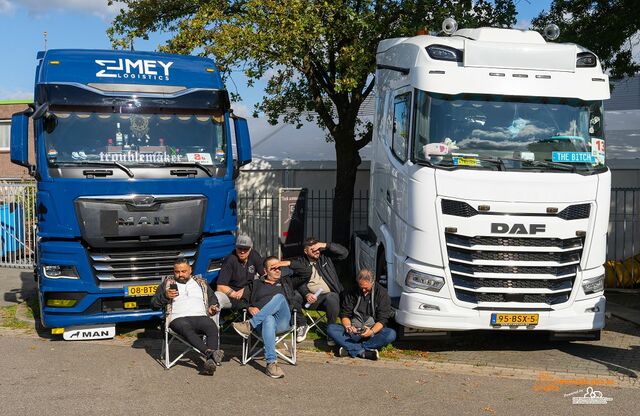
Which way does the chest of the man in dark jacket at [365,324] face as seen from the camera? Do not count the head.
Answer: toward the camera

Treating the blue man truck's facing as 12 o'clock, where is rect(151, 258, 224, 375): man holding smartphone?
The man holding smartphone is roughly at 11 o'clock from the blue man truck.

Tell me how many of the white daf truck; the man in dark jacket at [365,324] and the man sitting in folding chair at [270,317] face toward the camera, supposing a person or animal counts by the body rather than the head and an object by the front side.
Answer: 3

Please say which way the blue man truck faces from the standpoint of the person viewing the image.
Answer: facing the viewer

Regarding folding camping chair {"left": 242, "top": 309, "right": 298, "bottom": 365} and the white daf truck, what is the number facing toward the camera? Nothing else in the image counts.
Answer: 2

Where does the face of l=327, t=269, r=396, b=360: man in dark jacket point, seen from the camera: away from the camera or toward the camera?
toward the camera

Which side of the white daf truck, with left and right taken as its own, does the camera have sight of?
front

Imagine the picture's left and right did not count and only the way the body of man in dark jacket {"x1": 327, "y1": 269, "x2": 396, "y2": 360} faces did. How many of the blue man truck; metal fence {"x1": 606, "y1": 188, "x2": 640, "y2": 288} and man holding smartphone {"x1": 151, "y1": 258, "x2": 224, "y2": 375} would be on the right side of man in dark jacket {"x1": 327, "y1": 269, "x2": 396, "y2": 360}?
2

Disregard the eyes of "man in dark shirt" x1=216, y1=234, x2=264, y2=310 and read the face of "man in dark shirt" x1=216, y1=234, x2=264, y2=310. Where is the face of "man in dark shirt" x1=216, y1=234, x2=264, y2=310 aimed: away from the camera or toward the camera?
toward the camera

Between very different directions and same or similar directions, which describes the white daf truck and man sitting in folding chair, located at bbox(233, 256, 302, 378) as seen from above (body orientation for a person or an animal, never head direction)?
same or similar directions

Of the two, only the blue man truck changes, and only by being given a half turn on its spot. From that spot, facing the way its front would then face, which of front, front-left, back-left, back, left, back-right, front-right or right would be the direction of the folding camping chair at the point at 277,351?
back-right

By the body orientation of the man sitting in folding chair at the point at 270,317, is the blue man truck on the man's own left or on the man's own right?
on the man's own right

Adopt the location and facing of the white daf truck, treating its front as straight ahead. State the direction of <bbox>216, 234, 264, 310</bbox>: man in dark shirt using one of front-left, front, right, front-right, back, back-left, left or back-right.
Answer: right

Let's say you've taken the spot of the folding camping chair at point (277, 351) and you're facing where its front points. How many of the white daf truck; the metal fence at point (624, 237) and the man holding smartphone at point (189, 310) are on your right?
1
